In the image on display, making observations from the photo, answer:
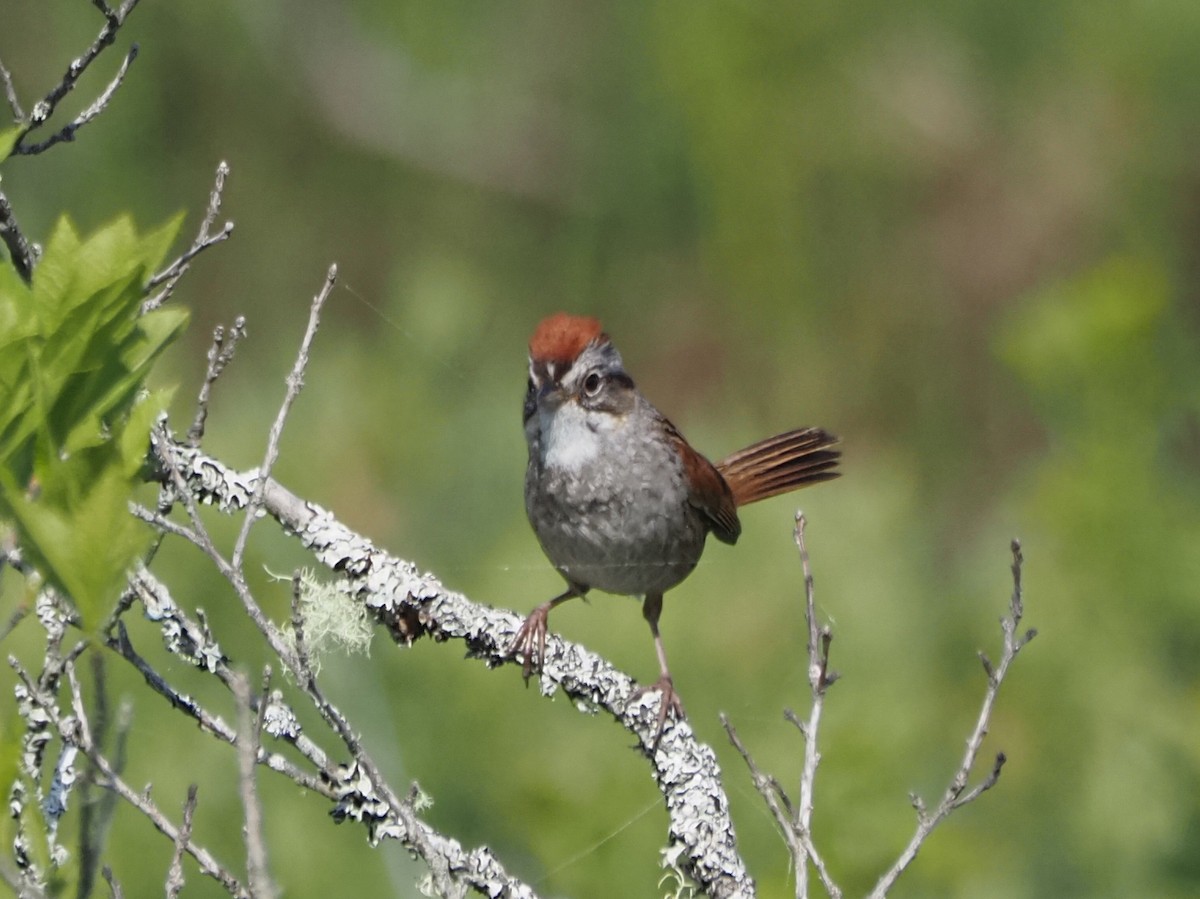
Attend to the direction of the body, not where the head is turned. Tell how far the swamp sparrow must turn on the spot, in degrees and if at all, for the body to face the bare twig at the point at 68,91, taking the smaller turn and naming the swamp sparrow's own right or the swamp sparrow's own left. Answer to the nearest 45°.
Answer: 0° — it already faces it

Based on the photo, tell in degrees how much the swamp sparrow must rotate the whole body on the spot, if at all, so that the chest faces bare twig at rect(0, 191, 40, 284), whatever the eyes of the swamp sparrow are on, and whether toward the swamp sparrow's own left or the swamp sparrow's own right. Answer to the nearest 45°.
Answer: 0° — it already faces it

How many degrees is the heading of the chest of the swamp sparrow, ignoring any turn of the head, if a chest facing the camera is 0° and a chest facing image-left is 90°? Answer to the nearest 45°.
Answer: approximately 45°
